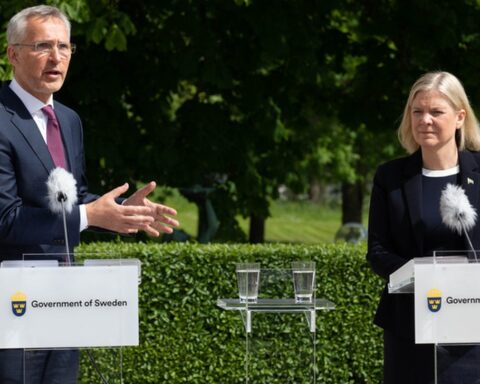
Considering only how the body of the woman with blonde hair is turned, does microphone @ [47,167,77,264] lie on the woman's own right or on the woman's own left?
on the woman's own right

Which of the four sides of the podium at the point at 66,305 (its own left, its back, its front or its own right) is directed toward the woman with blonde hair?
left

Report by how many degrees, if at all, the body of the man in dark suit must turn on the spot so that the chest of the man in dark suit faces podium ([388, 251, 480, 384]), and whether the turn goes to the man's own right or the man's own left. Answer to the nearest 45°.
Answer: approximately 45° to the man's own left

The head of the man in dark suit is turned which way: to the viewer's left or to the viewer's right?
to the viewer's right

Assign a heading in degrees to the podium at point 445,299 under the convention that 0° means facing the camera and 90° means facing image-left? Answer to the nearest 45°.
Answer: approximately 0°

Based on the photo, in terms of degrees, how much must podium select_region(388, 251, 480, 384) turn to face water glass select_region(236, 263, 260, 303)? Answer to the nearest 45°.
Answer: approximately 135° to its right

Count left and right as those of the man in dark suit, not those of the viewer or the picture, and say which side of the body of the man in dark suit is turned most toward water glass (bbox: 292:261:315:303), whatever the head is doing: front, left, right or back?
left
